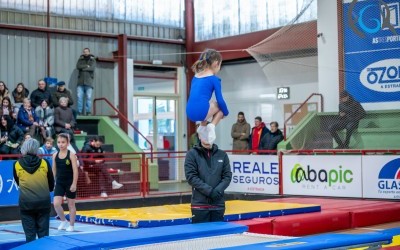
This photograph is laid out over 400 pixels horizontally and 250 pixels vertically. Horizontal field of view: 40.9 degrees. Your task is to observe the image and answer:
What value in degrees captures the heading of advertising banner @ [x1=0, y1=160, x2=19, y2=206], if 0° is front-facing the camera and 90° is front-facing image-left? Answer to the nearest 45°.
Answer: approximately 0°

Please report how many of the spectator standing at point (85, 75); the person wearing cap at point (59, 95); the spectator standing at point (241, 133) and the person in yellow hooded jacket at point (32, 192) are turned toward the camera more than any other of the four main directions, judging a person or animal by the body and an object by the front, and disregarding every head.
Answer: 3

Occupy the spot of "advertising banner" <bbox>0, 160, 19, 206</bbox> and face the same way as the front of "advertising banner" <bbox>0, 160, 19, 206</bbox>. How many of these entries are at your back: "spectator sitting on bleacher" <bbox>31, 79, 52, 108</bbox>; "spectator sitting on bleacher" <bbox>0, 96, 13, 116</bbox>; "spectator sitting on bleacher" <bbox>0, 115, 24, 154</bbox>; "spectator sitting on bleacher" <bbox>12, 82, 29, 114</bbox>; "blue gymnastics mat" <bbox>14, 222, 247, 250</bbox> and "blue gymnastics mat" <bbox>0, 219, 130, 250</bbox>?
4

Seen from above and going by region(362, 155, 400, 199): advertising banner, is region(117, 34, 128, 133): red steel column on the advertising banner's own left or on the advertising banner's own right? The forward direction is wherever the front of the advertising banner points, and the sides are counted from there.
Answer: on the advertising banner's own right

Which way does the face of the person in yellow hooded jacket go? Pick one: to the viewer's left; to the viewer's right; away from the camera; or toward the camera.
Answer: away from the camera

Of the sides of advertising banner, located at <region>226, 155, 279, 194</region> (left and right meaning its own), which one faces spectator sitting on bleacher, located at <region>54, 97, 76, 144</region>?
right

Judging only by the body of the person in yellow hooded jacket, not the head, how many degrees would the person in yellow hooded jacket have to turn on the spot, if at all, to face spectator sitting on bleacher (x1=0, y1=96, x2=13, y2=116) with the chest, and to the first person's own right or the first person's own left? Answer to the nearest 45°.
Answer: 0° — they already face them

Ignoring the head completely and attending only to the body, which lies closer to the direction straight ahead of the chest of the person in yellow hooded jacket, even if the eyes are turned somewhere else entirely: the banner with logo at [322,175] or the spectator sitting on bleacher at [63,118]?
the spectator sitting on bleacher

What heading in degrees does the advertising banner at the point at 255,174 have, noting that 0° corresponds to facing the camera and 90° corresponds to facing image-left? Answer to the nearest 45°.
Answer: approximately 0°
